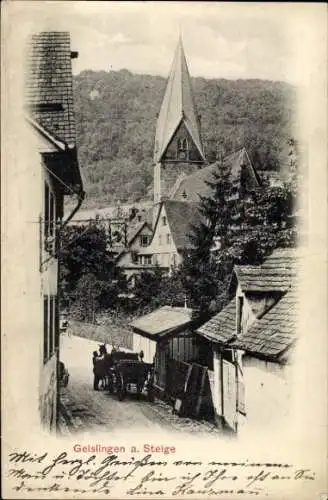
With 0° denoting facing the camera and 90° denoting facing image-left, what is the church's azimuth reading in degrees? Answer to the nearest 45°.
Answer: approximately 45°
